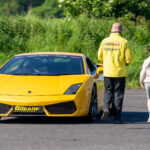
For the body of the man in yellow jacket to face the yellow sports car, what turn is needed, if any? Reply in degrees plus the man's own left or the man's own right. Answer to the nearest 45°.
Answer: approximately 90° to the man's own left

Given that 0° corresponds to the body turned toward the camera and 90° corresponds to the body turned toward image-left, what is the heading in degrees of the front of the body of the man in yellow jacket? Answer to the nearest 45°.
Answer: approximately 180°

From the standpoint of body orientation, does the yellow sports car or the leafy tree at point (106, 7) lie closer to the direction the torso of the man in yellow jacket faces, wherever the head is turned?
the leafy tree

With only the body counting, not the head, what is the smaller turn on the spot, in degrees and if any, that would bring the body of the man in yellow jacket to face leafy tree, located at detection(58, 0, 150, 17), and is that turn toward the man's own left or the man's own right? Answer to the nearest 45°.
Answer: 0° — they already face it
